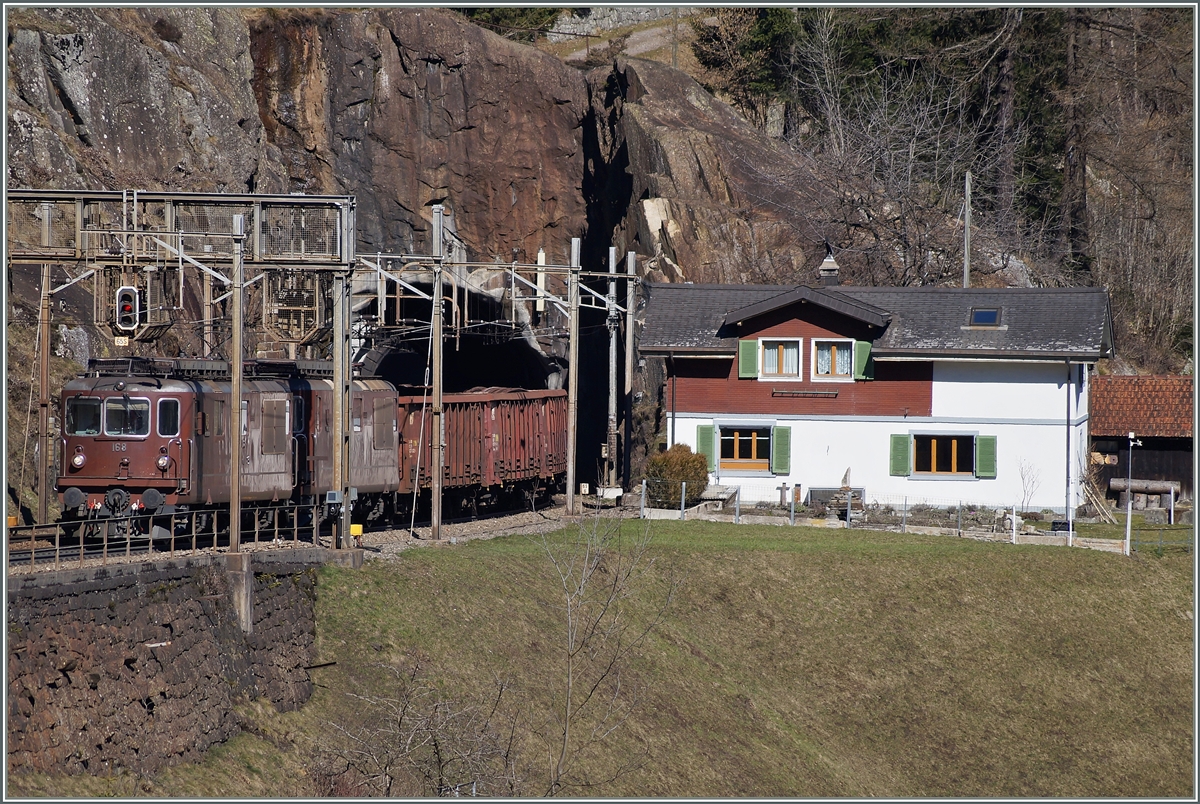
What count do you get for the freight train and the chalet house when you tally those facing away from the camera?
0

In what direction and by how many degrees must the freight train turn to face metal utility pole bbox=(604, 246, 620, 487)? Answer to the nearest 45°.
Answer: approximately 180°

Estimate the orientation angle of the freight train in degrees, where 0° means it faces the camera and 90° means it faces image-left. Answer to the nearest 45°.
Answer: approximately 45°

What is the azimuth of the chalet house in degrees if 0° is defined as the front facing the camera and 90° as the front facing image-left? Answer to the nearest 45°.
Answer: approximately 0°

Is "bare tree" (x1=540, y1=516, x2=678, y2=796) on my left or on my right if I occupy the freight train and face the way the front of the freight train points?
on my left

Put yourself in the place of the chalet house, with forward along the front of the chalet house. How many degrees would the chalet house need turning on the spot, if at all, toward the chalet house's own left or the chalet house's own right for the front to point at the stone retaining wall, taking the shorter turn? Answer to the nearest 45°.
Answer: approximately 45° to the chalet house's own right

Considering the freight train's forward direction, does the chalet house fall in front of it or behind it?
behind

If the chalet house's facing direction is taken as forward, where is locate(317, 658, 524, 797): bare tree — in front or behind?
in front
